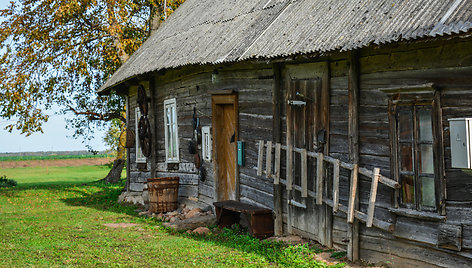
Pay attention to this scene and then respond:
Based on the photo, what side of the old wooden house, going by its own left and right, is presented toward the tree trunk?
right

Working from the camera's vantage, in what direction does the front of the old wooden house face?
facing the viewer and to the left of the viewer

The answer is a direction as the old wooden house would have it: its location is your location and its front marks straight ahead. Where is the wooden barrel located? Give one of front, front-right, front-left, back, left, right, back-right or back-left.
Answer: right
